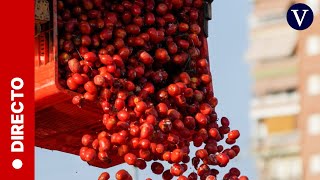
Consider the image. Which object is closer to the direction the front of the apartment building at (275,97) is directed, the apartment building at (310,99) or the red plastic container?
the red plastic container

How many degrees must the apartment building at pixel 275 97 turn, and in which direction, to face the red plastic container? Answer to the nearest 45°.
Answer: approximately 45° to its left
